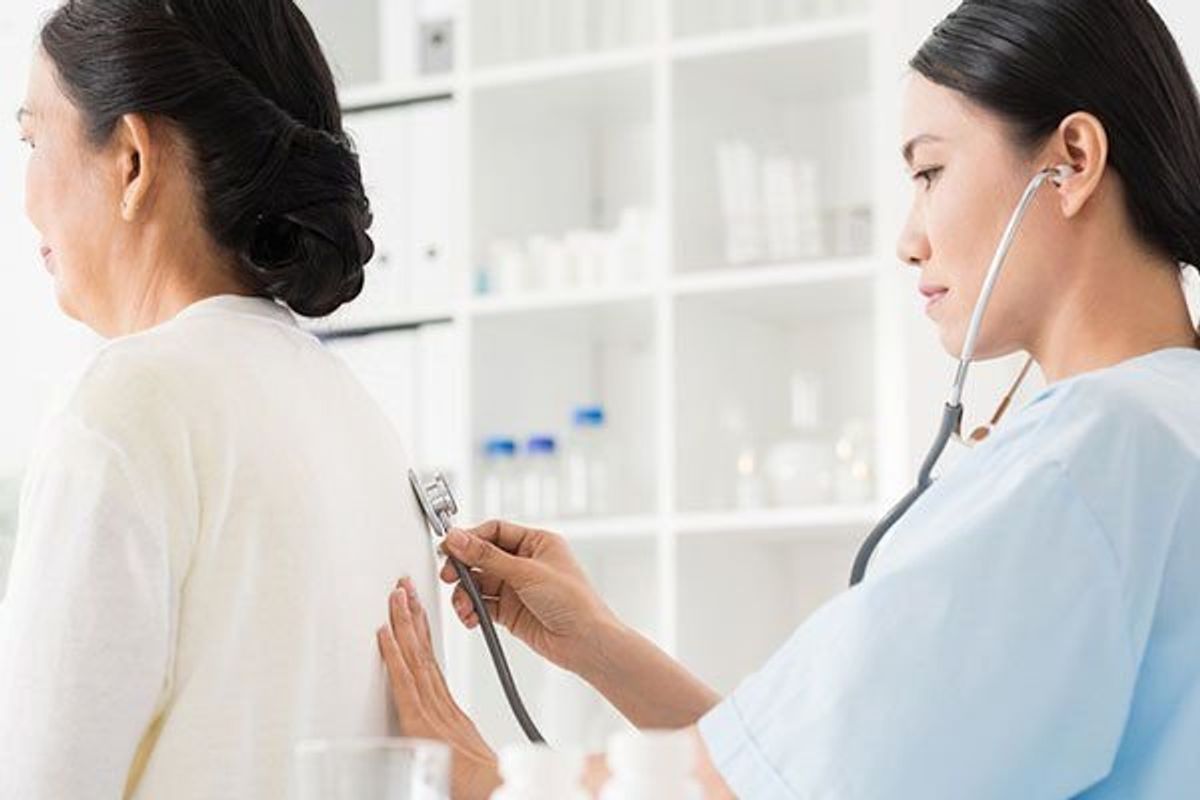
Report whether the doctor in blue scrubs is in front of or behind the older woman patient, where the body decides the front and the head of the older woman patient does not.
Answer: behind

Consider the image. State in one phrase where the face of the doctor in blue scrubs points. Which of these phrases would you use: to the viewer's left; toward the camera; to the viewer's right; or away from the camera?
to the viewer's left

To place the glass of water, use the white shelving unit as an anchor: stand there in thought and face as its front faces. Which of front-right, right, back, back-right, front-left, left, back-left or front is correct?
front-left

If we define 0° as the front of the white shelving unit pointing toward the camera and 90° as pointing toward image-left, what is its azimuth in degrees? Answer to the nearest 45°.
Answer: approximately 45°

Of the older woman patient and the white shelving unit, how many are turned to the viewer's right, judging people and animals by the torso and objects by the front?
0

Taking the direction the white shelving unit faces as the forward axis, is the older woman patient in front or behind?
in front

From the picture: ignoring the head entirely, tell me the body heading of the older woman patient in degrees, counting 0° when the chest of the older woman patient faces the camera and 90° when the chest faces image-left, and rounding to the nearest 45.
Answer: approximately 135°
